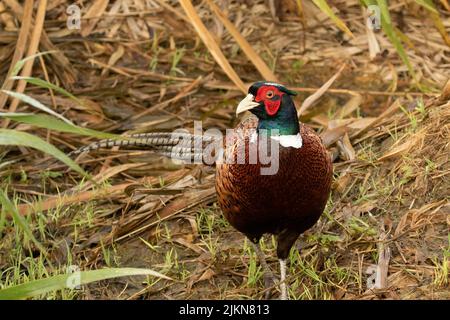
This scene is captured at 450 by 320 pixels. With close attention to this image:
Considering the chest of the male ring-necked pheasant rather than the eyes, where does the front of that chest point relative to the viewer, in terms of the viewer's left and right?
facing the viewer and to the right of the viewer

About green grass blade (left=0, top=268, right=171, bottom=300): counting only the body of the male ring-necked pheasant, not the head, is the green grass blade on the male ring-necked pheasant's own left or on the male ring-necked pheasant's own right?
on the male ring-necked pheasant's own right

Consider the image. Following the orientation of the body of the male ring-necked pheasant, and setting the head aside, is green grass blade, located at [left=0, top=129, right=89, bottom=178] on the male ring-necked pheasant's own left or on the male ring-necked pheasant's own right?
on the male ring-necked pheasant's own right
